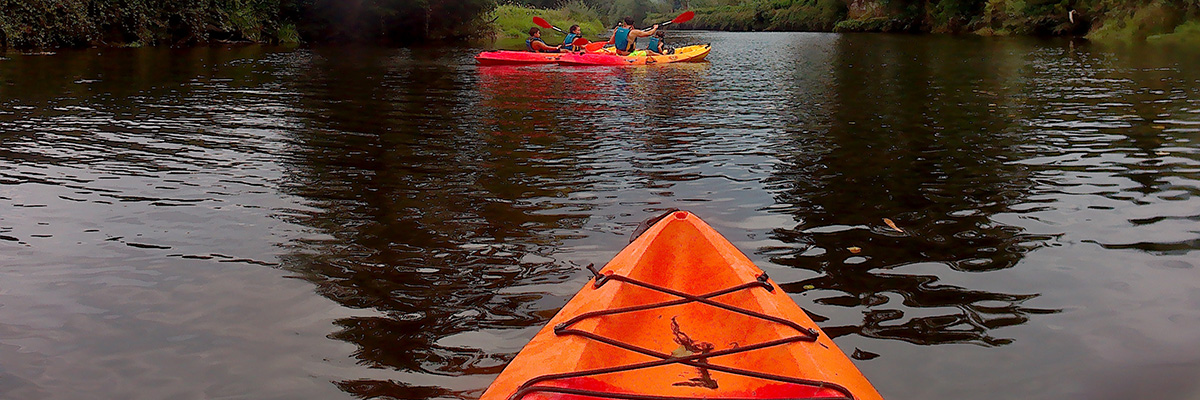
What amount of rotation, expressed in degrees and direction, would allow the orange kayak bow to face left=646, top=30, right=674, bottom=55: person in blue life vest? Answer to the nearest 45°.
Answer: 0° — it already faces them

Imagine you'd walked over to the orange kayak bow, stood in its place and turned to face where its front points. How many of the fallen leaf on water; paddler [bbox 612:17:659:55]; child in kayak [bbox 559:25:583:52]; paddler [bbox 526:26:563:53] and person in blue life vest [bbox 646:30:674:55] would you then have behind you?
0

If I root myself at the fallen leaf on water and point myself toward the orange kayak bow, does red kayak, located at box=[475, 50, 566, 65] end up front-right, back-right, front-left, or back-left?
back-right

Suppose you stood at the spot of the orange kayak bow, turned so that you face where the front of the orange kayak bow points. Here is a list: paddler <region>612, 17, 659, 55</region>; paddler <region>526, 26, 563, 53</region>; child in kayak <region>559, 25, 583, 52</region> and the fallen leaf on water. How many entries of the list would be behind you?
0

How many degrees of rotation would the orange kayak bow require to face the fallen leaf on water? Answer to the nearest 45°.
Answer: approximately 45° to its right

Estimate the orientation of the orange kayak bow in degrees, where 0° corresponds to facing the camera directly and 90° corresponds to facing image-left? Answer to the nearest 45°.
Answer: approximately 180°

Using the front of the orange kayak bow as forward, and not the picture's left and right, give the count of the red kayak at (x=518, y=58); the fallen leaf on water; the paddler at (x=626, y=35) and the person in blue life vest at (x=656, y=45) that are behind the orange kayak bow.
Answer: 0

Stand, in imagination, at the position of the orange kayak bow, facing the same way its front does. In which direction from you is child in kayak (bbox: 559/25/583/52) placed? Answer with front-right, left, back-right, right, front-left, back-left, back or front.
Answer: front

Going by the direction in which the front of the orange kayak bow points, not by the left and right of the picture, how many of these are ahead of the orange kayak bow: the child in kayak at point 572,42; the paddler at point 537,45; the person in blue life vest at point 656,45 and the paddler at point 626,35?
4

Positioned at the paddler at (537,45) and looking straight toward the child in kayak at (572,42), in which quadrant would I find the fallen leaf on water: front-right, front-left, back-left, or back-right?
front-right

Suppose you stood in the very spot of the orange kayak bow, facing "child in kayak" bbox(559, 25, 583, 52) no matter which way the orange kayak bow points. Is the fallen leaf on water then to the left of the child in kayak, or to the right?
right

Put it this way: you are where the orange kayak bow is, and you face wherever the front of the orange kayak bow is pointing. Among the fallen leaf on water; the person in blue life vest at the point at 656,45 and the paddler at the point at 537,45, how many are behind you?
0

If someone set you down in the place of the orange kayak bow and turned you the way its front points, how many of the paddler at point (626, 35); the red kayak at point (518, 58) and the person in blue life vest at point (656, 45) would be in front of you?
3

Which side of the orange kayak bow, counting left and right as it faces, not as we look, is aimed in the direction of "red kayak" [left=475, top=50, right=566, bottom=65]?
front

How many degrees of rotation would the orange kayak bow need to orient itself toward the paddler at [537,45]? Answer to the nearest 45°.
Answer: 0° — it already faces them

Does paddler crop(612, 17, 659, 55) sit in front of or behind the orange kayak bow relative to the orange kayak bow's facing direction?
in front
